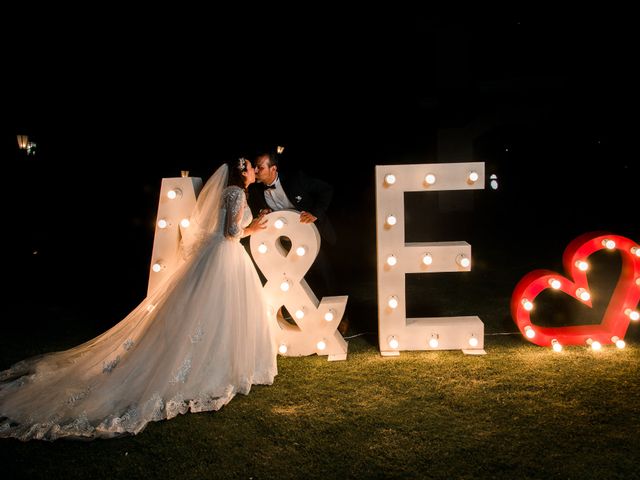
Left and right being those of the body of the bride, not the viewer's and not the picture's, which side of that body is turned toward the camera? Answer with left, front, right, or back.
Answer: right

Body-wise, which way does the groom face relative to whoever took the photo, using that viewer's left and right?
facing the viewer and to the left of the viewer

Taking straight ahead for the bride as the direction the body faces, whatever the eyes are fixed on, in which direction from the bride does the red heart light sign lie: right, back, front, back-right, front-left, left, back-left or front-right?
front

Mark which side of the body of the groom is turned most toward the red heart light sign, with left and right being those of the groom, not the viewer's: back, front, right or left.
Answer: left

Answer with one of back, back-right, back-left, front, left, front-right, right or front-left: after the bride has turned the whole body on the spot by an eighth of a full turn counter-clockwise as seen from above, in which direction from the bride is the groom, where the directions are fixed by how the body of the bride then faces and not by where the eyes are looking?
front

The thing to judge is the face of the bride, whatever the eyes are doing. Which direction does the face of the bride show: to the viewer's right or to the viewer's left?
to the viewer's right
